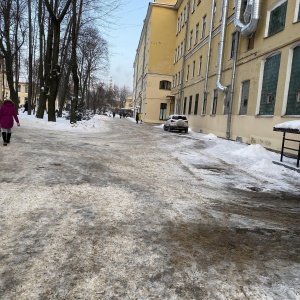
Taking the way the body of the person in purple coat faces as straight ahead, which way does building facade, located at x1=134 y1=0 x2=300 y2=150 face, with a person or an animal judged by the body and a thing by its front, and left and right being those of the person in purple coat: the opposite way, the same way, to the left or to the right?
to the left

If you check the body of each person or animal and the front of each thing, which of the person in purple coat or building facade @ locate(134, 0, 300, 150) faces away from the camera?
the person in purple coat

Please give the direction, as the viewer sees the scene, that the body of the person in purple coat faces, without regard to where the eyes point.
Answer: away from the camera

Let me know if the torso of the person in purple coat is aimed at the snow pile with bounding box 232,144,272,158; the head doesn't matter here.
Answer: no

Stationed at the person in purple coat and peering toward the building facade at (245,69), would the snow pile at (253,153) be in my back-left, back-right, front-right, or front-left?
front-right

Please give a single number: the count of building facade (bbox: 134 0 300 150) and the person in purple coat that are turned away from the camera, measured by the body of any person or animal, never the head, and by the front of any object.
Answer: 1

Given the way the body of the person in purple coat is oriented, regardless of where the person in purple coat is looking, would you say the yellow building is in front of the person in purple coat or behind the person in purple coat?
in front

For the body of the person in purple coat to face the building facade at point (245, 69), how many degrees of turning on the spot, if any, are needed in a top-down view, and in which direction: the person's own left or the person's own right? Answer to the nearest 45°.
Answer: approximately 90° to the person's own right
